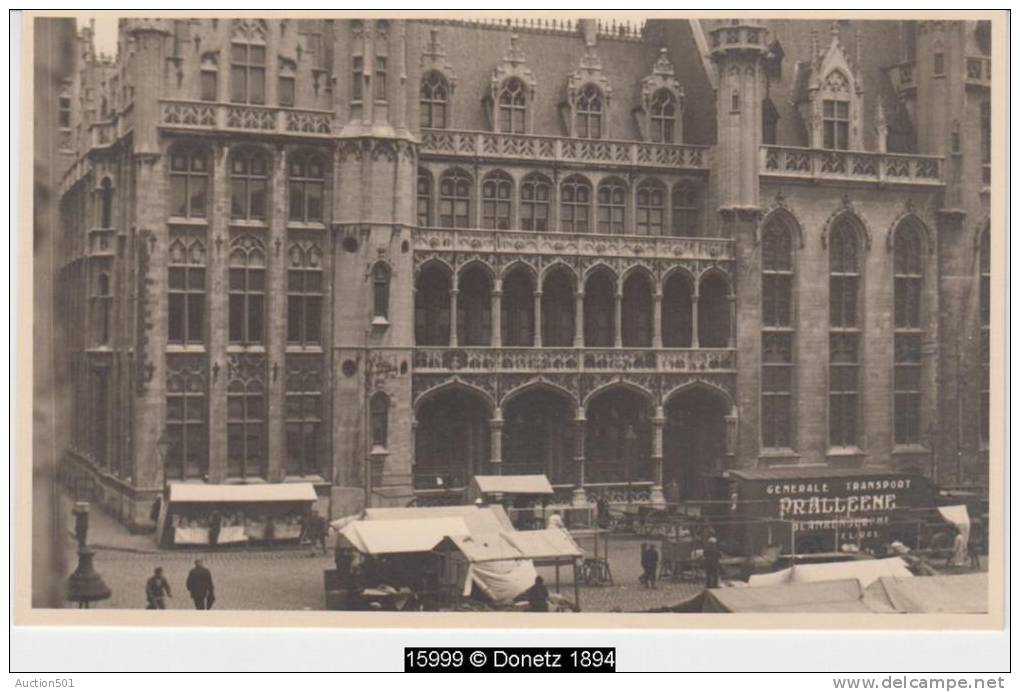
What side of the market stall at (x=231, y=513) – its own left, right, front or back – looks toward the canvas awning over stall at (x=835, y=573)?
left

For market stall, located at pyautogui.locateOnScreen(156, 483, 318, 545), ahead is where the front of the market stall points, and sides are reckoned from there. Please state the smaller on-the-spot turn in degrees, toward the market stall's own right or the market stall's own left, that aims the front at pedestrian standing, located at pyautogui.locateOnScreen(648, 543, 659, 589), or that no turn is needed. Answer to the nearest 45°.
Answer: approximately 90° to the market stall's own left

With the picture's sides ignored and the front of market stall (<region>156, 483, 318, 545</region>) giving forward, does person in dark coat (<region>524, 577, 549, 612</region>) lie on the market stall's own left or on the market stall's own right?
on the market stall's own left

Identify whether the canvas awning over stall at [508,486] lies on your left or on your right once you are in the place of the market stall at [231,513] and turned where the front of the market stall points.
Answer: on your left

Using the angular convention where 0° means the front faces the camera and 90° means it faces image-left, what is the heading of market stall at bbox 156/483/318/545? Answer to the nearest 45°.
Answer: approximately 0°
